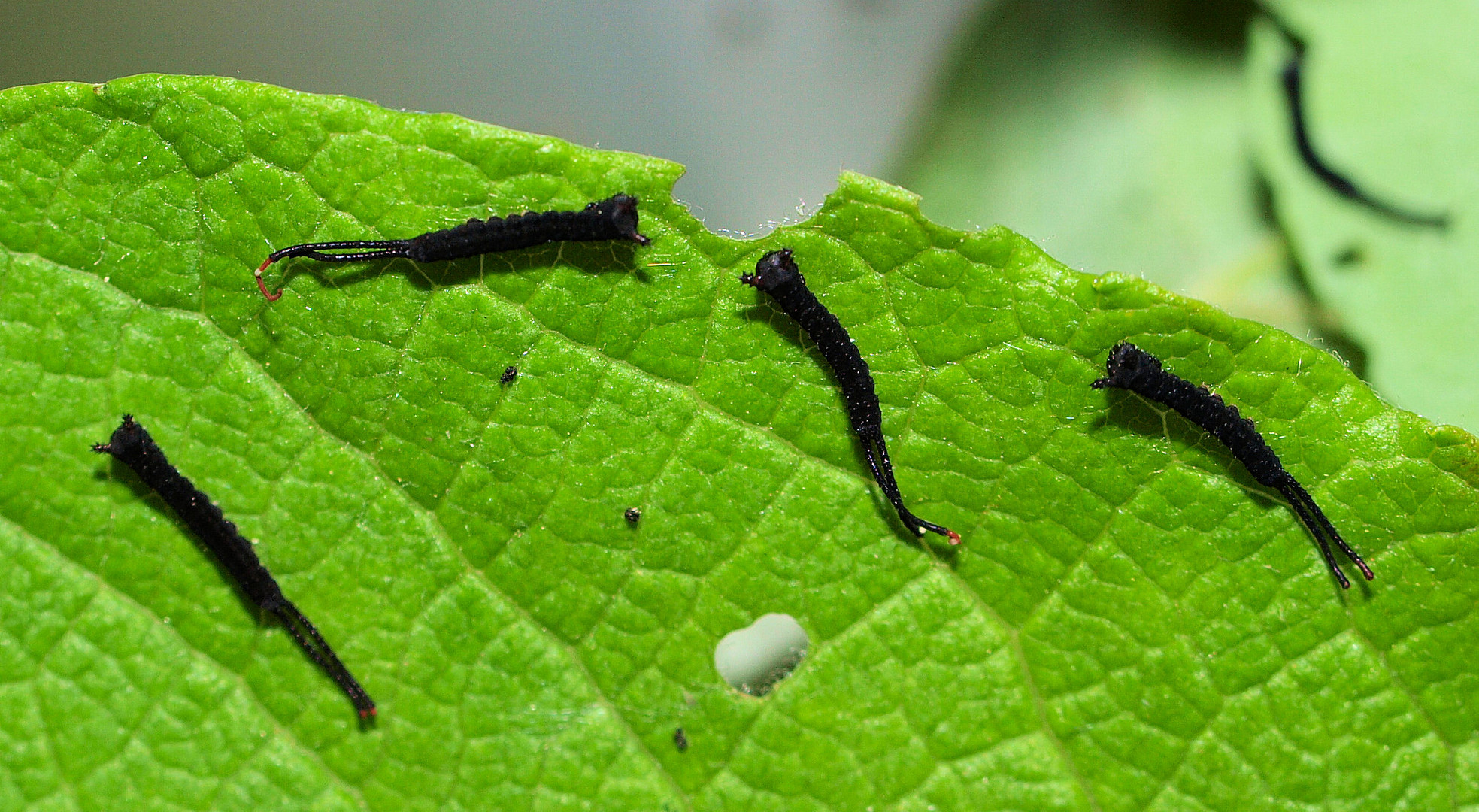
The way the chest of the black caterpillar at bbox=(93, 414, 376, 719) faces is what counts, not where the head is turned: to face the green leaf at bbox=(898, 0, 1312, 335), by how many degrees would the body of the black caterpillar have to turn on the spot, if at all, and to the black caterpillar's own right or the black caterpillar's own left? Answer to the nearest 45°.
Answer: approximately 90° to the black caterpillar's own right

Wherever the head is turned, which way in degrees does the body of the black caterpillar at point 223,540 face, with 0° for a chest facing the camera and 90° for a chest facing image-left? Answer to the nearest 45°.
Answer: approximately 135°

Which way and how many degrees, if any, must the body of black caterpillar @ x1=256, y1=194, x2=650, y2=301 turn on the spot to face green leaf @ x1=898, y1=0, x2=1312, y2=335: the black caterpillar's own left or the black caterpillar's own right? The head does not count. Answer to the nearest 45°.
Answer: approximately 45° to the black caterpillar's own left

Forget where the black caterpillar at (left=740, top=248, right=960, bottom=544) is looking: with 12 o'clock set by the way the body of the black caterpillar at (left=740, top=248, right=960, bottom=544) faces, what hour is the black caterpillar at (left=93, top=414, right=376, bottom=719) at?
the black caterpillar at (left=93, top=414, right=376, bottom=719) is roughly at 10 o'clock from the black caterpillar at (left=740, top=248, right=960, bottom=544).

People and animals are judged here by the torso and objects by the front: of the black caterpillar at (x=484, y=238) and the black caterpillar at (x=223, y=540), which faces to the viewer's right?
the black caterpillar at (x=484, y=238)

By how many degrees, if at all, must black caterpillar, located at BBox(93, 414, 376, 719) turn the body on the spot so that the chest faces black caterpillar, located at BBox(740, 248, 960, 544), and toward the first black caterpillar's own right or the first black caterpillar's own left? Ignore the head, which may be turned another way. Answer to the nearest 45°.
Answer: approximately 135° to the first black caterpillar's own right

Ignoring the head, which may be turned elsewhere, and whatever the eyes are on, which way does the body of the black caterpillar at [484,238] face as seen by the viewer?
to the viewer's right

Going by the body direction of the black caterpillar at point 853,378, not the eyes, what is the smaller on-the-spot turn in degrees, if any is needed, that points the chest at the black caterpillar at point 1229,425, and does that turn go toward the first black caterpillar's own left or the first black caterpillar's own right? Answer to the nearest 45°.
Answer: approximately 135° to the first black caterpillar's own right

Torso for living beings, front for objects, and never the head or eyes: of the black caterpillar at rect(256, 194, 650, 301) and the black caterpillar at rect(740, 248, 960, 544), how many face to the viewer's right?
1

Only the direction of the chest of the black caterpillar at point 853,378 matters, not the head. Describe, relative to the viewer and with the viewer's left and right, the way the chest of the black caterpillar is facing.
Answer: facing away from the viewer and to the left of the viewer
